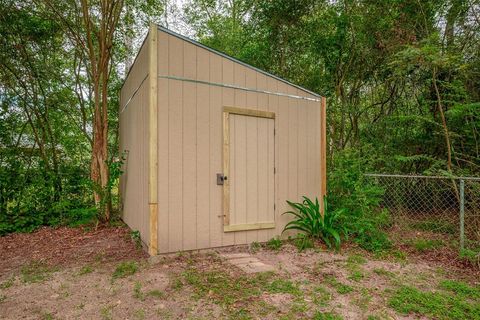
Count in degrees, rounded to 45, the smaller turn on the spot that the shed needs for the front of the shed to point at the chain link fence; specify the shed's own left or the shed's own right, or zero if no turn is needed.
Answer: approximately 45° to the shed's own left

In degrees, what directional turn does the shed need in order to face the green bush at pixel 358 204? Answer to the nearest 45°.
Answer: approximately 45° to its left

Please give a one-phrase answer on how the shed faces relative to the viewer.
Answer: facing the viewer and to the right of the viewer
